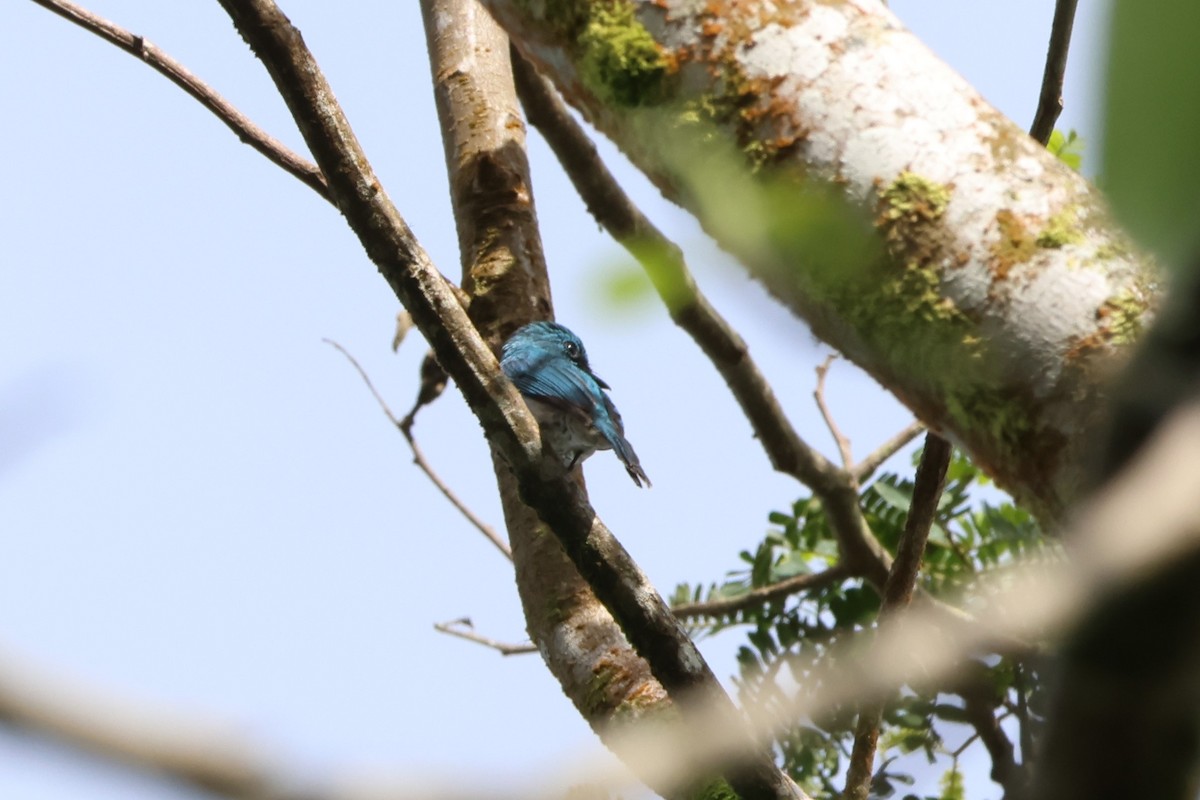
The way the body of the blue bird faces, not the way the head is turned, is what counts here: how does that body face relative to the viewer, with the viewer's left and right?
facing to the left of the viewer
